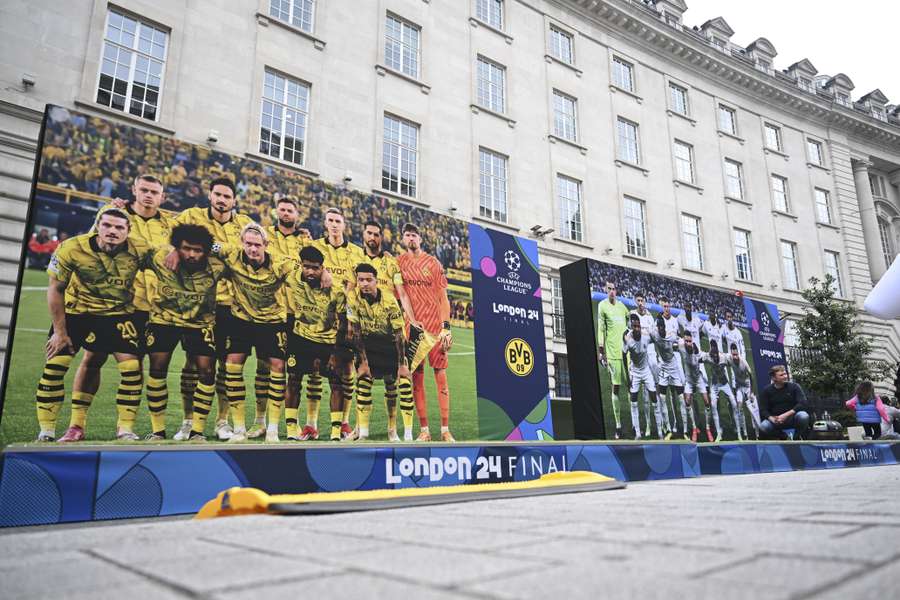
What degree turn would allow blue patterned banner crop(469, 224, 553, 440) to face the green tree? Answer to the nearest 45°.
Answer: approximately 90° to its left

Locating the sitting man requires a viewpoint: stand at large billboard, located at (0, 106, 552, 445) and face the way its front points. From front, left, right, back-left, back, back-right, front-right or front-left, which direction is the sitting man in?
front-left

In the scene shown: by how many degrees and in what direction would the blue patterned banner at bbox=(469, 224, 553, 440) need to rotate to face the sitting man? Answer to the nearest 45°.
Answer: approximately 45° to its left

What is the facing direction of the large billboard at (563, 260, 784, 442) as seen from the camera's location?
facing the viewer and to the right of the viewer

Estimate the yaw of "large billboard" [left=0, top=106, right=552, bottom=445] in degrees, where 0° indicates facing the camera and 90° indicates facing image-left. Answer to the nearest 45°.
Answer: approximately 315°

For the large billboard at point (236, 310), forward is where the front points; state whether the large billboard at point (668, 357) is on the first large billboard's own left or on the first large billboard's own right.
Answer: on the first large billboard's own left

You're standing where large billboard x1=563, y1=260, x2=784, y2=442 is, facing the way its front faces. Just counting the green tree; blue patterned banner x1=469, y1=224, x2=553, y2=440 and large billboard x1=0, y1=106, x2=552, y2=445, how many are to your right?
2

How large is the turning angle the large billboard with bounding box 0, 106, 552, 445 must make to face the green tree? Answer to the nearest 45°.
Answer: approximately 45° to its left

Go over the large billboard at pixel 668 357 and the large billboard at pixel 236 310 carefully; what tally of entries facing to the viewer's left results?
0

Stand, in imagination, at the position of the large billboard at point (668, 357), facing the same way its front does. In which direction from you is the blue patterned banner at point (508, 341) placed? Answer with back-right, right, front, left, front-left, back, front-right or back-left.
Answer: right
